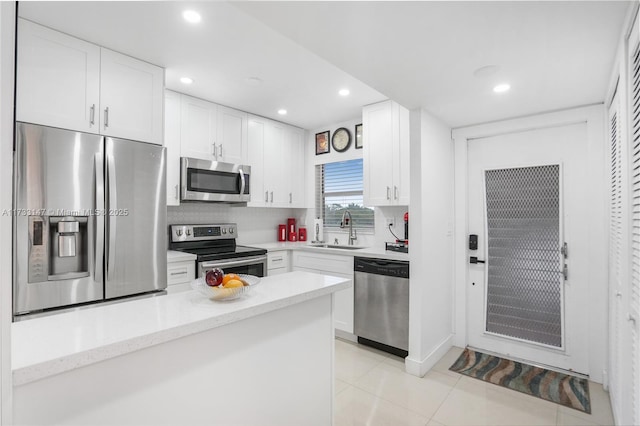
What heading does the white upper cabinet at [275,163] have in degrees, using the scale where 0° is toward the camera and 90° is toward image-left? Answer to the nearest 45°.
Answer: approximately 315°

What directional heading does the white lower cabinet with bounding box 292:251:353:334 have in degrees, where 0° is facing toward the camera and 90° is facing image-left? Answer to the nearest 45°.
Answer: approximately 45°

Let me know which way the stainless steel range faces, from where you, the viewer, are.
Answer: facing the viewer and to the right of the viewer

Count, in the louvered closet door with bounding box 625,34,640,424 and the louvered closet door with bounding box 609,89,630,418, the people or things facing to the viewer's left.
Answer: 2

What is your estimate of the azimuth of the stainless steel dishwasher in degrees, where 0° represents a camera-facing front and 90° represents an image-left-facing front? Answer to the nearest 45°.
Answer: approximately 45°

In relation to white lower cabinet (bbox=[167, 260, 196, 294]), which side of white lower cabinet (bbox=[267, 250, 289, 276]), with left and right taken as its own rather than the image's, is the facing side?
right

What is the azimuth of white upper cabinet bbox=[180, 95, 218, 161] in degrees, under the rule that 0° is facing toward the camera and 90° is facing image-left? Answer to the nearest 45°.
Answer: approximately 315°

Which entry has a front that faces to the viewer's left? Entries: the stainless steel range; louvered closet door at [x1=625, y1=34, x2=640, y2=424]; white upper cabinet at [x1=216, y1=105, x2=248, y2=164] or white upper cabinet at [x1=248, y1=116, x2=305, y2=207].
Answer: the louvered closet door

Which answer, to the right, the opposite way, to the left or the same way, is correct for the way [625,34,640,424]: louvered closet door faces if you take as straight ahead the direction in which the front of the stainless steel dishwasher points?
to the right

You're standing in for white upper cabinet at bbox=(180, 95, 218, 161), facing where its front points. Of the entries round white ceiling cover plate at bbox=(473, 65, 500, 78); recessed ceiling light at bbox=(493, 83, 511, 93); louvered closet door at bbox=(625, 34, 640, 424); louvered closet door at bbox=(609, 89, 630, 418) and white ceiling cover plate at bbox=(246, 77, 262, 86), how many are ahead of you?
5
